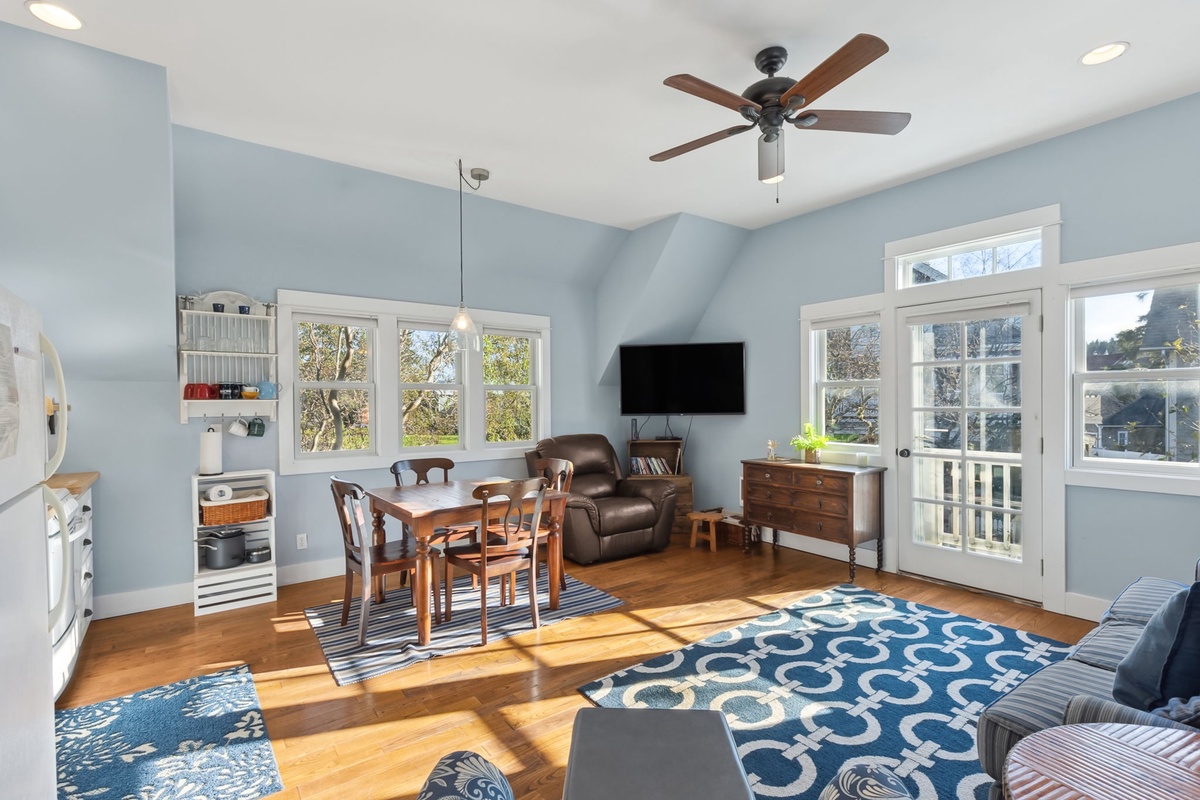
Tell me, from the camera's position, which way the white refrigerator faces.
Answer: facing to the right of the viewer

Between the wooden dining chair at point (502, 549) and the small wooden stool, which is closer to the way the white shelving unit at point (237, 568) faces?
the wooden dining chair

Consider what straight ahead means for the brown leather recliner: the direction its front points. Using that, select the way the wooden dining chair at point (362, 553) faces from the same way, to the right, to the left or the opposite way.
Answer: to the left

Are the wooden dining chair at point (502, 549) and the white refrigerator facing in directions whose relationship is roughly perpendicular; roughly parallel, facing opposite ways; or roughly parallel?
roughly perpendicular

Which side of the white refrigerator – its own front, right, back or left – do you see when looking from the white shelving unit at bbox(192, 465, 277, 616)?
left

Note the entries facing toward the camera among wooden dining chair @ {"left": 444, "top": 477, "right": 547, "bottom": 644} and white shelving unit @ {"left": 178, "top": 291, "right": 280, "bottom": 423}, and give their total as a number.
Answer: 1

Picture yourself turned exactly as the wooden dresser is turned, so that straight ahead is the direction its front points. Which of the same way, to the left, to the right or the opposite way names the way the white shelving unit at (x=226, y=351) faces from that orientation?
to the left

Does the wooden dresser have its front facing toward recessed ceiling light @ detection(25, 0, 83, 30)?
yes
